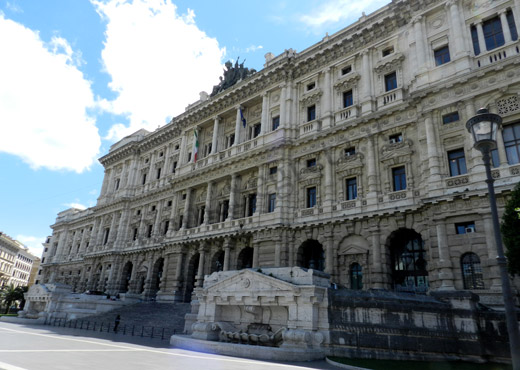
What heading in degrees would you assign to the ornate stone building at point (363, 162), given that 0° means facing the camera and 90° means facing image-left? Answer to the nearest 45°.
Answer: approximately 45°

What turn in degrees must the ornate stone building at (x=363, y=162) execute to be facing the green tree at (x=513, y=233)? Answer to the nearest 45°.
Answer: approximately 45° to its left

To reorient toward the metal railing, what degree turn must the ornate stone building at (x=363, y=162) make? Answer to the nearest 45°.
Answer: approximately 45° to its right
